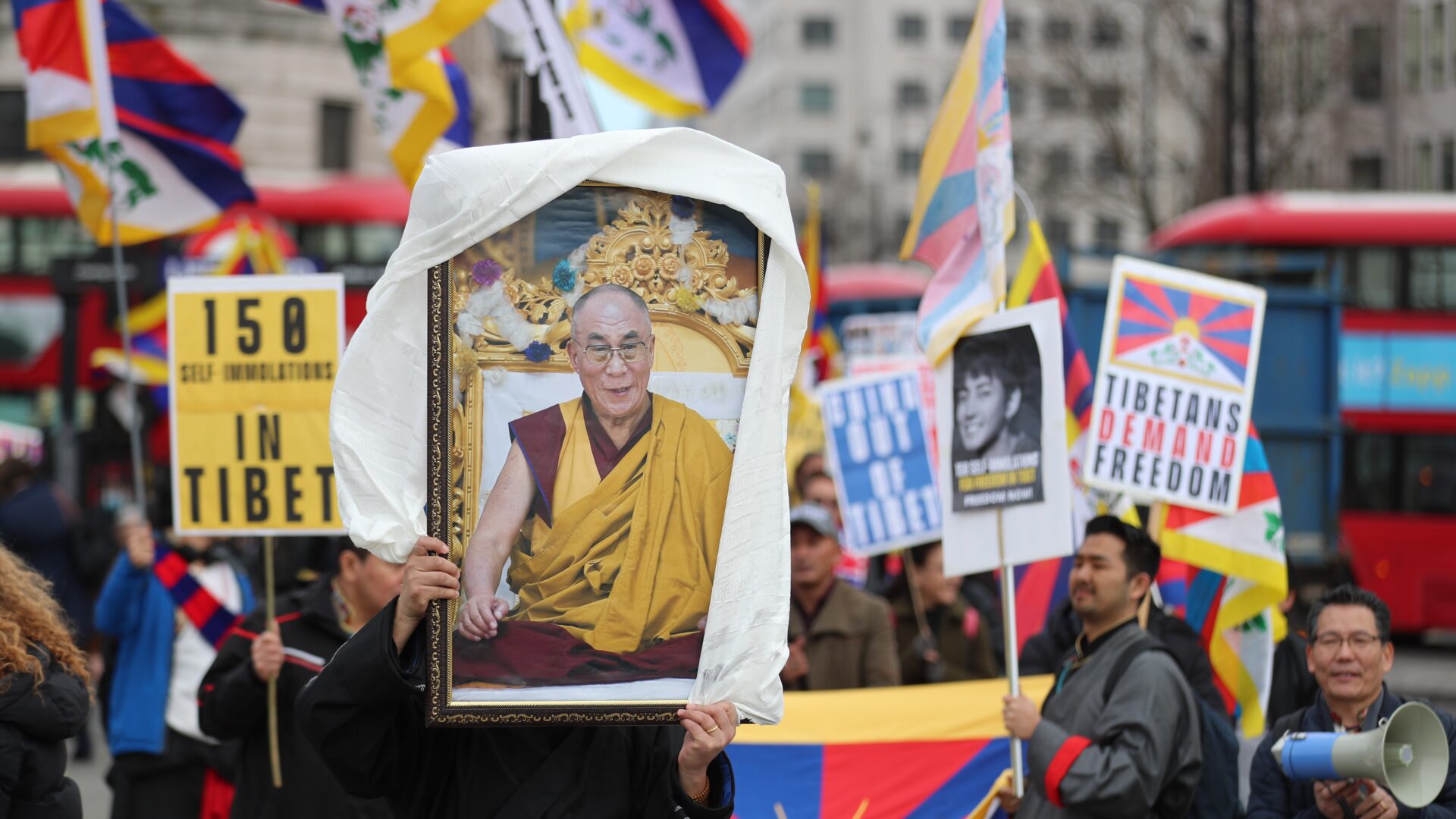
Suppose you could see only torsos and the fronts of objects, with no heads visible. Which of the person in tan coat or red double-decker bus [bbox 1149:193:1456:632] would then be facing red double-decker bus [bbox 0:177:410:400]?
red double-decker bus [bbox 1149:193:1456:632]

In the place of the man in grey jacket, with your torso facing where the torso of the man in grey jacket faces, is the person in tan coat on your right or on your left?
on your right

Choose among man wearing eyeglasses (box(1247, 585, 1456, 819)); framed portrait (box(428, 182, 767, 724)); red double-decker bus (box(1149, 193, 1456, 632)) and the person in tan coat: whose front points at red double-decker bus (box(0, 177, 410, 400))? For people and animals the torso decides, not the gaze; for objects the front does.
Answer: red double-decker bus (box(1149, 193, 1456, 632))

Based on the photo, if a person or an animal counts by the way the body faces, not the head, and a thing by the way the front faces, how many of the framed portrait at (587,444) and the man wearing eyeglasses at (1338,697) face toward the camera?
2

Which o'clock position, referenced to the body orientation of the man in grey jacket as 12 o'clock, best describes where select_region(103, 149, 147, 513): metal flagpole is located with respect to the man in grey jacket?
The metal flagpole is roughly at 2 o'clock from the man in grey jacket.

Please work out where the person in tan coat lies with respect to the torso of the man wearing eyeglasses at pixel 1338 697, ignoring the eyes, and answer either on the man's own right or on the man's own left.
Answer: on the man's own right

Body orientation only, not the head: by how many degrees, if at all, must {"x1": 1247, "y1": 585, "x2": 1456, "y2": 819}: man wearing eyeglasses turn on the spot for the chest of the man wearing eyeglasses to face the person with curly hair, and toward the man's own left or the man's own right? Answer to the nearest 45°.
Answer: approximately 45° to the man's own right

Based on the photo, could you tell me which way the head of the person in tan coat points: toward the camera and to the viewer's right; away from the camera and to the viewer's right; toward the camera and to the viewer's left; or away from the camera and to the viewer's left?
toward the camera and to the viewer's left

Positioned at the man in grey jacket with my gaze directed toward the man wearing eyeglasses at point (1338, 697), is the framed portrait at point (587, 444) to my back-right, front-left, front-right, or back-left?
back-right

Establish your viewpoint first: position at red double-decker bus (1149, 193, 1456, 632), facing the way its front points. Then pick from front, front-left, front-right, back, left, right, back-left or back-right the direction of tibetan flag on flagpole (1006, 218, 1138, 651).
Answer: left

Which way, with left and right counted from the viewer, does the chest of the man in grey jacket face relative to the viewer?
facing the viewer and to the left of the viewer

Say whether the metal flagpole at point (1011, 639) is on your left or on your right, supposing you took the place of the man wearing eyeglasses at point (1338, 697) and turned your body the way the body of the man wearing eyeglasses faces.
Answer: on your right
